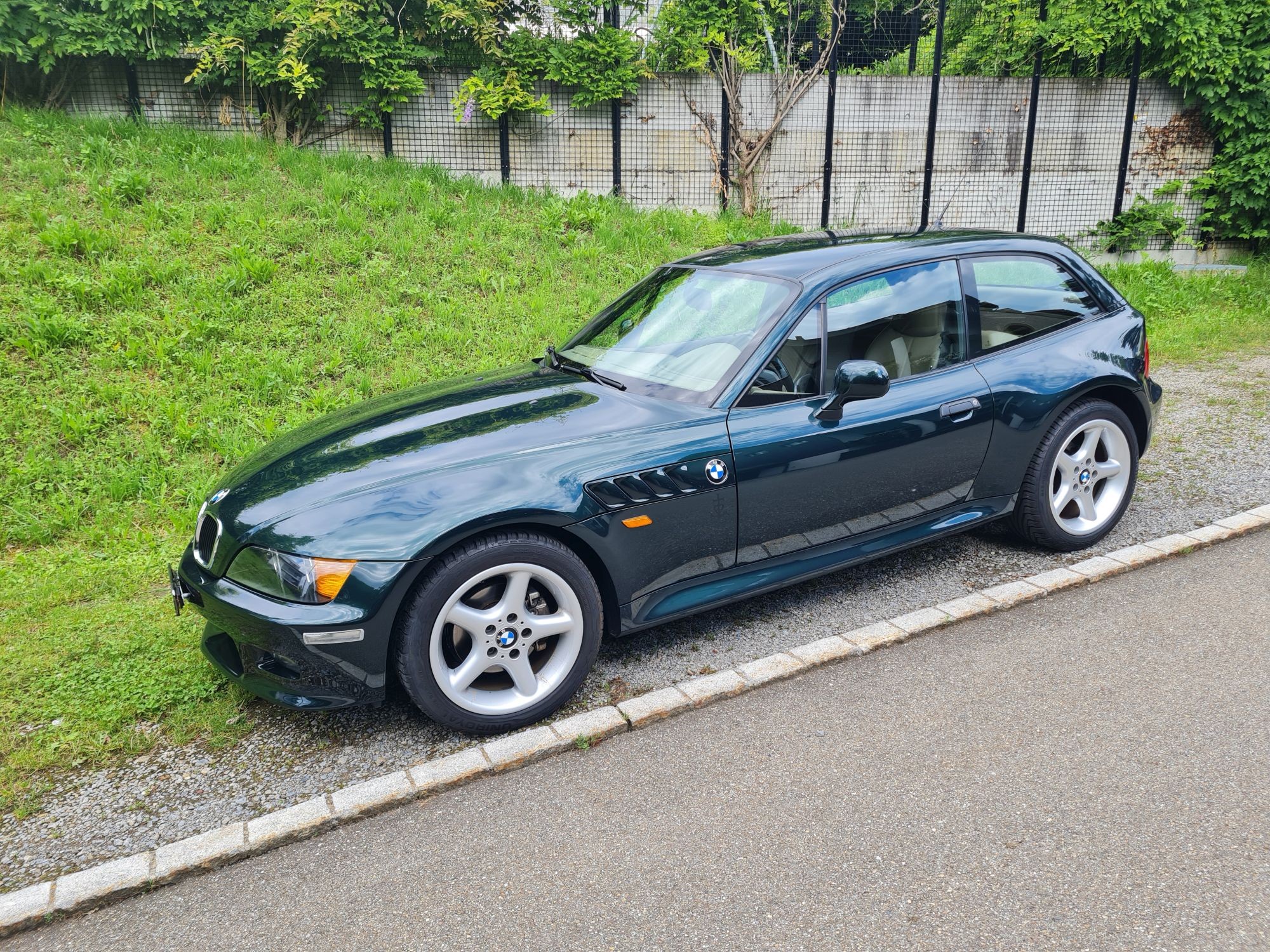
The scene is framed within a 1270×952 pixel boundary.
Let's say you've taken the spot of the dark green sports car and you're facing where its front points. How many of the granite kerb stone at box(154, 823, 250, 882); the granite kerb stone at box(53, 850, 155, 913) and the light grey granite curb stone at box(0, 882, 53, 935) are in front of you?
3

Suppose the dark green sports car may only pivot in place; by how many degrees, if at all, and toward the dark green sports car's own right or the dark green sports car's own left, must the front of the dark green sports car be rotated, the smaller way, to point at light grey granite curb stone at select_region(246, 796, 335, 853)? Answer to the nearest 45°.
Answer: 0° — it already faces it

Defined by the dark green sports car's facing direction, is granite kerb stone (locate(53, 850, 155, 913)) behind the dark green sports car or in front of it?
in front

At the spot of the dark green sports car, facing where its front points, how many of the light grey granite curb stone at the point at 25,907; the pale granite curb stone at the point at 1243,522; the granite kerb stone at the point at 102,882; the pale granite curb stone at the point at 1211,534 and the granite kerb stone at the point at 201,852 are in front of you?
3

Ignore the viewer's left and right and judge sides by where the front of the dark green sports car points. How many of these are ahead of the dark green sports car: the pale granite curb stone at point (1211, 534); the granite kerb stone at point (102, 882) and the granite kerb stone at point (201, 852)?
2

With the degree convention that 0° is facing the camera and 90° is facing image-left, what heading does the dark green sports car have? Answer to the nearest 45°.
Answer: approximately 45°
